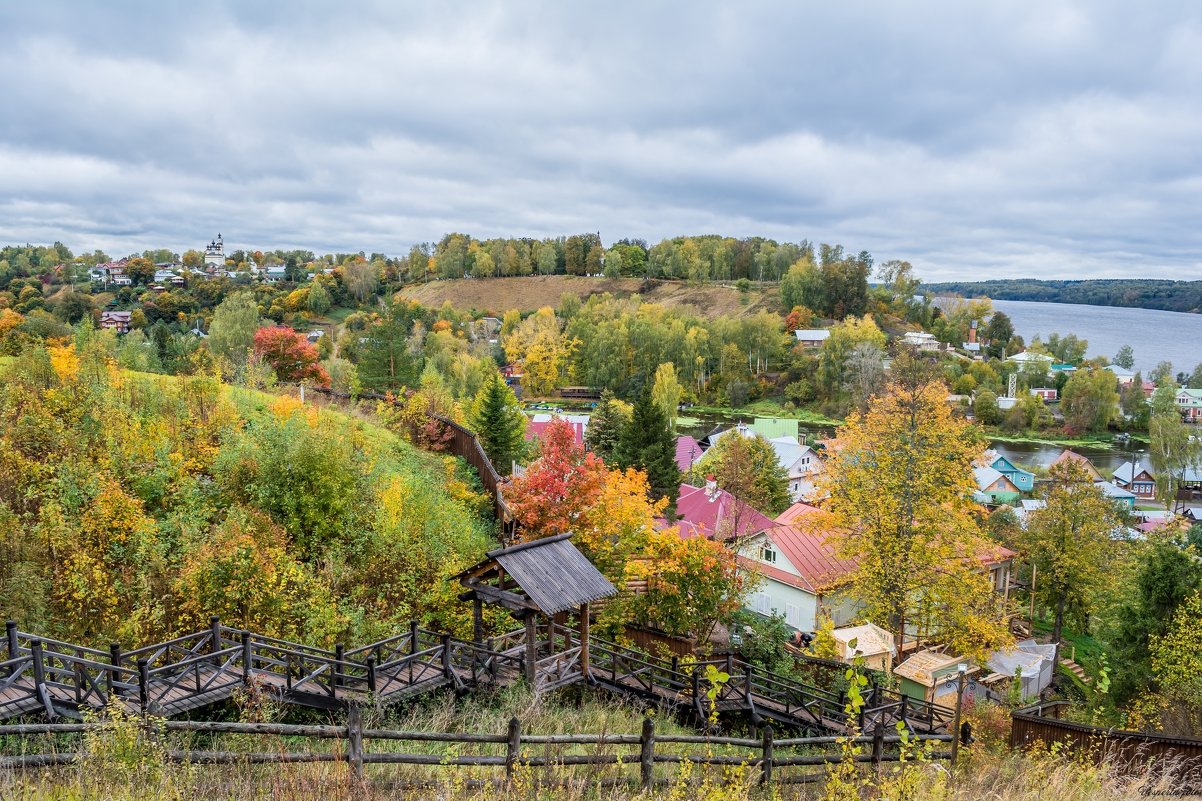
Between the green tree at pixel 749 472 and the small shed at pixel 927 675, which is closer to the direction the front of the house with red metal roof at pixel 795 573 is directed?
the small shed

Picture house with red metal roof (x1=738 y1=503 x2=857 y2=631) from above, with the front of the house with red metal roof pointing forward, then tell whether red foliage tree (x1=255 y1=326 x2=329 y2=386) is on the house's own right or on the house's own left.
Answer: on the house's own right

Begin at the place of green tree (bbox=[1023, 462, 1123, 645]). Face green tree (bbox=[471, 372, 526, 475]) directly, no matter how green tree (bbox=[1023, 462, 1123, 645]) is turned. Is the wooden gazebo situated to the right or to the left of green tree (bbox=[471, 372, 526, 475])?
left

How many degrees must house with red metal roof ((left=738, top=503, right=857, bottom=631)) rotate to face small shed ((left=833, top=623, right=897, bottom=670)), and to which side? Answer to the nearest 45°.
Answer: approximately 45° to its left

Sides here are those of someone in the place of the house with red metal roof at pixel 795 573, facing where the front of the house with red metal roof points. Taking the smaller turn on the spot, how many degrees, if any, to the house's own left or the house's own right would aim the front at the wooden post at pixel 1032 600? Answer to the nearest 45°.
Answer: approximately 180°

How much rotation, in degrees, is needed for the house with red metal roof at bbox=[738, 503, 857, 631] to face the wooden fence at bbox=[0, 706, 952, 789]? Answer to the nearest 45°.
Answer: approximately 45° to its left

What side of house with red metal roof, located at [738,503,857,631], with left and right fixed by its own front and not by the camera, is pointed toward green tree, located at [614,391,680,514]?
right

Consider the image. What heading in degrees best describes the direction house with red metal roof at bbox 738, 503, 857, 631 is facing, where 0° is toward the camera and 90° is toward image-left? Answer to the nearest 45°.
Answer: approximately 45°

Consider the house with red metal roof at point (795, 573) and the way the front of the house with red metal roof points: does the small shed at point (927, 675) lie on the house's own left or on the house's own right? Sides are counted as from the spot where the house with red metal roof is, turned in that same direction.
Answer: on the house's own left
